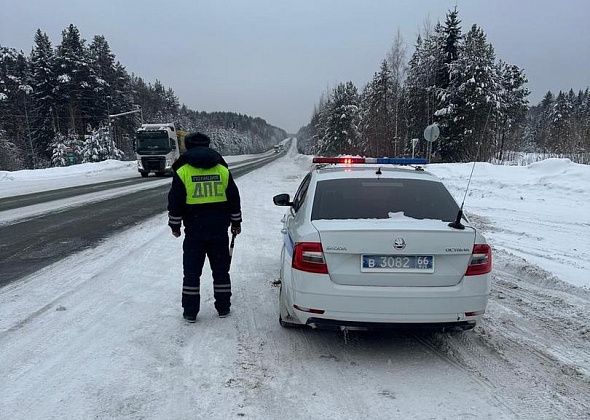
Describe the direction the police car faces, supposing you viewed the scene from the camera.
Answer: facing away from the viewer

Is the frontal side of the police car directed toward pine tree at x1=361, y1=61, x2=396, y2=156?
yes

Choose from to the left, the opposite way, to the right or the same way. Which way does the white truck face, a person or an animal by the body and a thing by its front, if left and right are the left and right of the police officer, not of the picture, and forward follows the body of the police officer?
the opposite way

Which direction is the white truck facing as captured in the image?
toward the camera

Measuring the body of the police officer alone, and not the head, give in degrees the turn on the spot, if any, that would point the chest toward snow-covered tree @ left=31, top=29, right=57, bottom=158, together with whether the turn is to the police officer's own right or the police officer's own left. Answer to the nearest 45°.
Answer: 0° — they already face it

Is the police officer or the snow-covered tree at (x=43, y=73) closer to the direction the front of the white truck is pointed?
the police officer

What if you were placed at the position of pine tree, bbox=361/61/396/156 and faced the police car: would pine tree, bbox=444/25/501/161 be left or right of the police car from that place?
left

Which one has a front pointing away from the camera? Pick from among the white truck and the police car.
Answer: the police car

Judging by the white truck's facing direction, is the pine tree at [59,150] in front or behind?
behind

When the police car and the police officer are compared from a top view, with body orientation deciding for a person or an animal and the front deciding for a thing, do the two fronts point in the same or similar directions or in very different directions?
same or similar directions

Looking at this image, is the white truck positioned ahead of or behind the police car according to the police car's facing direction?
ahead

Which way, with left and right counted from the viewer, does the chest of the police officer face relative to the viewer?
facing away from the viewer

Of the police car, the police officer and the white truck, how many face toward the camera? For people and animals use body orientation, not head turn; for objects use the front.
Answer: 1

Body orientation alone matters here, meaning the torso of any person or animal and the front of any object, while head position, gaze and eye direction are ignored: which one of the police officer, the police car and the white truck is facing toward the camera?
the white truck

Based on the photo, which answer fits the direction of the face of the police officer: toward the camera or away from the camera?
away from the camera

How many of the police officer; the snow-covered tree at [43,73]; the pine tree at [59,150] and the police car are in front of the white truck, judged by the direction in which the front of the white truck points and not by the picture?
2

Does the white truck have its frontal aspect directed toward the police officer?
yes

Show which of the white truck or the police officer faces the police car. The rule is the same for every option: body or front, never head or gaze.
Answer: the white truck

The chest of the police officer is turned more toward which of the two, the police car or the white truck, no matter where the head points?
the white truck
